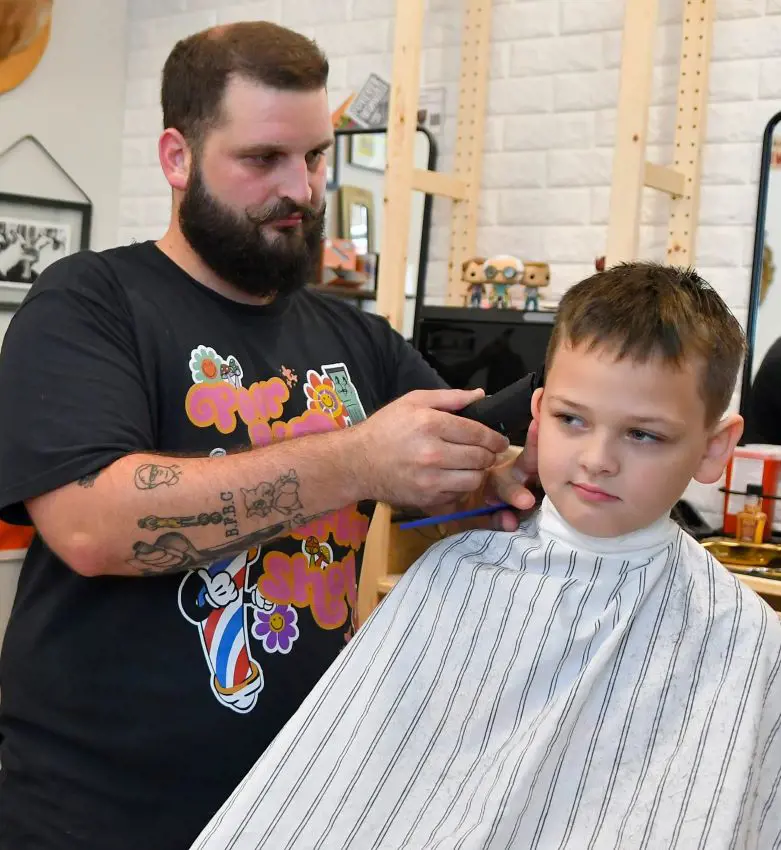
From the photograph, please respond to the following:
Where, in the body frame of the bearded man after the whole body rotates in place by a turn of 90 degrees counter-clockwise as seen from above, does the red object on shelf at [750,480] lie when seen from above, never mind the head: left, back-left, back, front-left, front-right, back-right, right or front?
front

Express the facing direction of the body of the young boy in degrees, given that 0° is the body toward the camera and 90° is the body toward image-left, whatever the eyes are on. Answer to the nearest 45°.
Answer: approximately 45°

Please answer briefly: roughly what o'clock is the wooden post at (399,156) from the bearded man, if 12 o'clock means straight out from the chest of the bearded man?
The wooden post is roughly at 8 o'clock from the bearded man.

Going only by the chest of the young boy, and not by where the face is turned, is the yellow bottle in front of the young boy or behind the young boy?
behind

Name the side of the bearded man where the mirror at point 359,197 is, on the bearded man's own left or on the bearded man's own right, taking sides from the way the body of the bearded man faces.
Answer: on the bearded man's own left

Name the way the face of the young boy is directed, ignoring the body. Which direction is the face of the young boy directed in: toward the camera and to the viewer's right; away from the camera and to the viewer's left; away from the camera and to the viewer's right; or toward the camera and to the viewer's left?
toward the camera and to the viewer's left

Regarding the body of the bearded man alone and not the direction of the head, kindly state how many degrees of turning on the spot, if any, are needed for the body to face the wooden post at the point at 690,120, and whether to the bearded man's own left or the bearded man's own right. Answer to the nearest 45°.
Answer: approximately 90° to the bearded man's own left

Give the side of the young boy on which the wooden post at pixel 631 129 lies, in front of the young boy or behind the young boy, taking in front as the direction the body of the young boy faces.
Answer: behind

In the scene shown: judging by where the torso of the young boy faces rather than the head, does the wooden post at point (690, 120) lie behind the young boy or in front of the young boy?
behind

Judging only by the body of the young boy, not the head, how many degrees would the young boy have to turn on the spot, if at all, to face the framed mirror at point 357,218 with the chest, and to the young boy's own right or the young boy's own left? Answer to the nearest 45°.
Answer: approximately 135° to the young boy's own right

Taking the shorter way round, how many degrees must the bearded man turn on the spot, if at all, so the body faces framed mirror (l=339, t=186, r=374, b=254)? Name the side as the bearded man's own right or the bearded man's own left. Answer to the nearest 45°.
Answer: approximately 135° to the bearded man's own left

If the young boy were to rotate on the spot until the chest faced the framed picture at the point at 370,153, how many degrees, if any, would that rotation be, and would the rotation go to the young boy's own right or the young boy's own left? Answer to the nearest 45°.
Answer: approximately 135° to the young boy's own right

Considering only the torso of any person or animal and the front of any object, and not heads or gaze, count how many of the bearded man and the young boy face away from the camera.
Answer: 0
